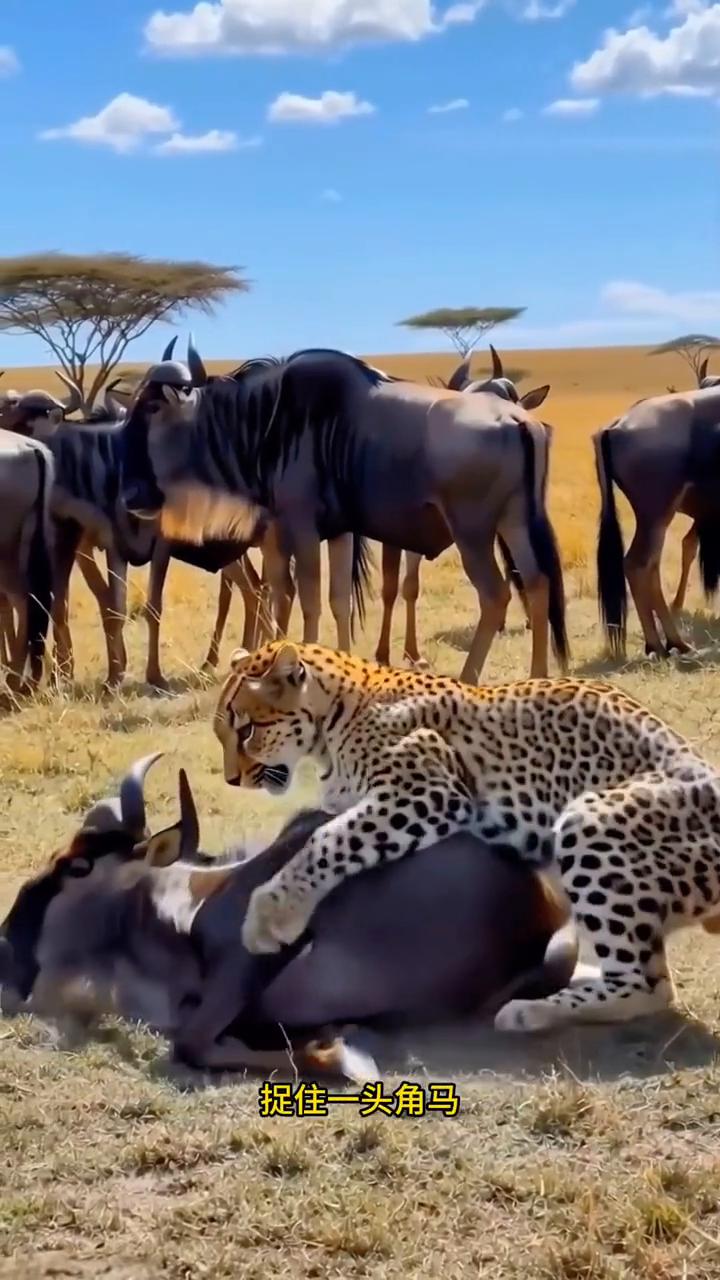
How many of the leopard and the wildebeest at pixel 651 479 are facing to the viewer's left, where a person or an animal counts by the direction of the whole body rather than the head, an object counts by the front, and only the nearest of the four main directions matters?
1

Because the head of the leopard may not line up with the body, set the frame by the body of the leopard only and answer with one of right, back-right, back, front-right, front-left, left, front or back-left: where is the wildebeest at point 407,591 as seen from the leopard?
right

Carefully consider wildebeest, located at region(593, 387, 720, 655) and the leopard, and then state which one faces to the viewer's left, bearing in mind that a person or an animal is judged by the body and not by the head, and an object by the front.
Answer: the leopard

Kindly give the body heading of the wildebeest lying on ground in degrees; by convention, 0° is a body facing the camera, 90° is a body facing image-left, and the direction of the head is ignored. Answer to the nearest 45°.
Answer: approximately 90°

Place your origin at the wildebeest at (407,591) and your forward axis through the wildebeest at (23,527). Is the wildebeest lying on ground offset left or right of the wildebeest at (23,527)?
left

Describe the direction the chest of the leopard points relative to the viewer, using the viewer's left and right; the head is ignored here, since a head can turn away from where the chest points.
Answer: facing to the left of the viewer

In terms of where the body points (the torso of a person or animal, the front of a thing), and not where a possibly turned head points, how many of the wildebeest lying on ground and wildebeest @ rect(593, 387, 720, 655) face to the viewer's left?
1

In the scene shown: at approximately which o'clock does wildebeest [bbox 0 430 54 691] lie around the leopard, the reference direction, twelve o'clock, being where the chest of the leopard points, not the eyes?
The wildebeest is roughly at 2 o'clock from the leopard.

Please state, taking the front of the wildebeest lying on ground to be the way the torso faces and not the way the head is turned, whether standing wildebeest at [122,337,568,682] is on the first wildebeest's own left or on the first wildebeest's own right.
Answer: on the first wildebeest's own right

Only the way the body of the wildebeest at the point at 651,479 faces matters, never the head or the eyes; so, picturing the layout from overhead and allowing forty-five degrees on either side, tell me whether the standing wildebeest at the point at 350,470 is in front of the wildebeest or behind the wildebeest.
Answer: behind

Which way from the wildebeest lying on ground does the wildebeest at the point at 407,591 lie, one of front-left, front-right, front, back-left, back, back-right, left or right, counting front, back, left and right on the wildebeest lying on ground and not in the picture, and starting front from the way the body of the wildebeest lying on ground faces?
right

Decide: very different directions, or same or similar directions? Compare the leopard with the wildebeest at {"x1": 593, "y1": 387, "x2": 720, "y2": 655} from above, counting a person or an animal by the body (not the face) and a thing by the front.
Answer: very different directions
